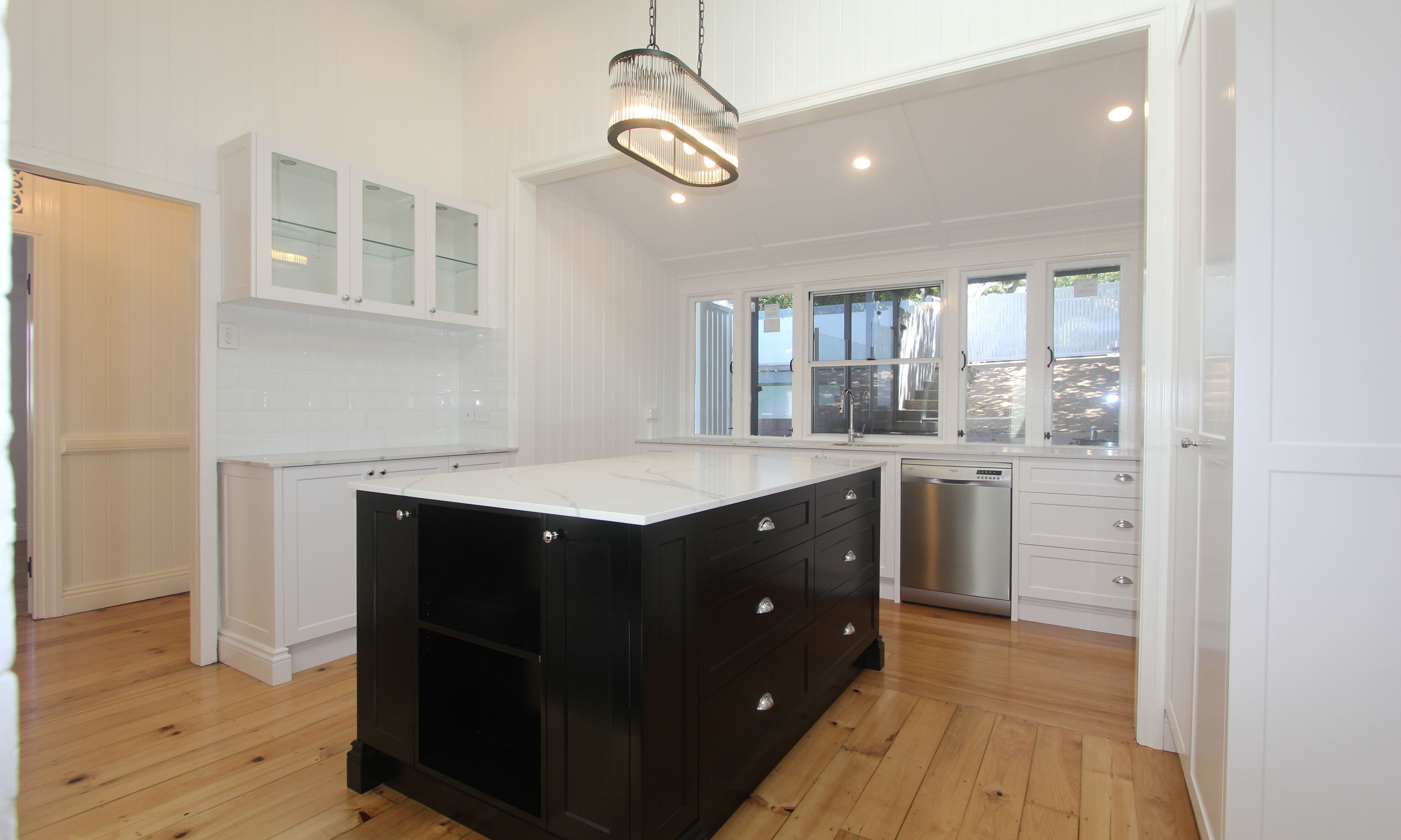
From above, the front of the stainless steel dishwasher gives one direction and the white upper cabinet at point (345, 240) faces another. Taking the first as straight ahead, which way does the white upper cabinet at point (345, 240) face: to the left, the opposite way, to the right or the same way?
to the left

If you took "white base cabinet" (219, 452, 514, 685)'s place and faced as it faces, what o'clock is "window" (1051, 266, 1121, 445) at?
The window is roughly at 11 o'clock from the white base cabinet.

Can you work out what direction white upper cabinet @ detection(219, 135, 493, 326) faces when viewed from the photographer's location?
facing the viewer and to the right of the viewer

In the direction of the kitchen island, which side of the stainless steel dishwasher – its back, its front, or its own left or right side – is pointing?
front

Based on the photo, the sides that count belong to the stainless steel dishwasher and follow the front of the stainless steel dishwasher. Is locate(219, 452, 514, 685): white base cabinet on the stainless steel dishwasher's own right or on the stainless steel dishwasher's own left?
on the stainless steel dishwasher's own right

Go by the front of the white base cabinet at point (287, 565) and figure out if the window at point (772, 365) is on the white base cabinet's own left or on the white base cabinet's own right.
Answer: on the white base cabinet's own left

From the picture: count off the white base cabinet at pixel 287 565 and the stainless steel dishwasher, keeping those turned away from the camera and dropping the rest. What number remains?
0

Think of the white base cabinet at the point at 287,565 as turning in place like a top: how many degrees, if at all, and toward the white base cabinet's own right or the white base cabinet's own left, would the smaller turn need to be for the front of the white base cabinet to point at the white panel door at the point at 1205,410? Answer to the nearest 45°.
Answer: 0° — it already faces it
